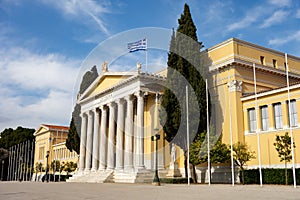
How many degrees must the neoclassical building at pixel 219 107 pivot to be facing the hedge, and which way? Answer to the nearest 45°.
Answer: approximately 45° to its left

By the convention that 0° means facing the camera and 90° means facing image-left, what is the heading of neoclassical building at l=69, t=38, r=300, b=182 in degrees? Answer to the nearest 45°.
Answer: approximately 45°

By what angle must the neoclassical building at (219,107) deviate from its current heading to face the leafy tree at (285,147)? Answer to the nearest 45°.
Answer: approximately 45° to its left
